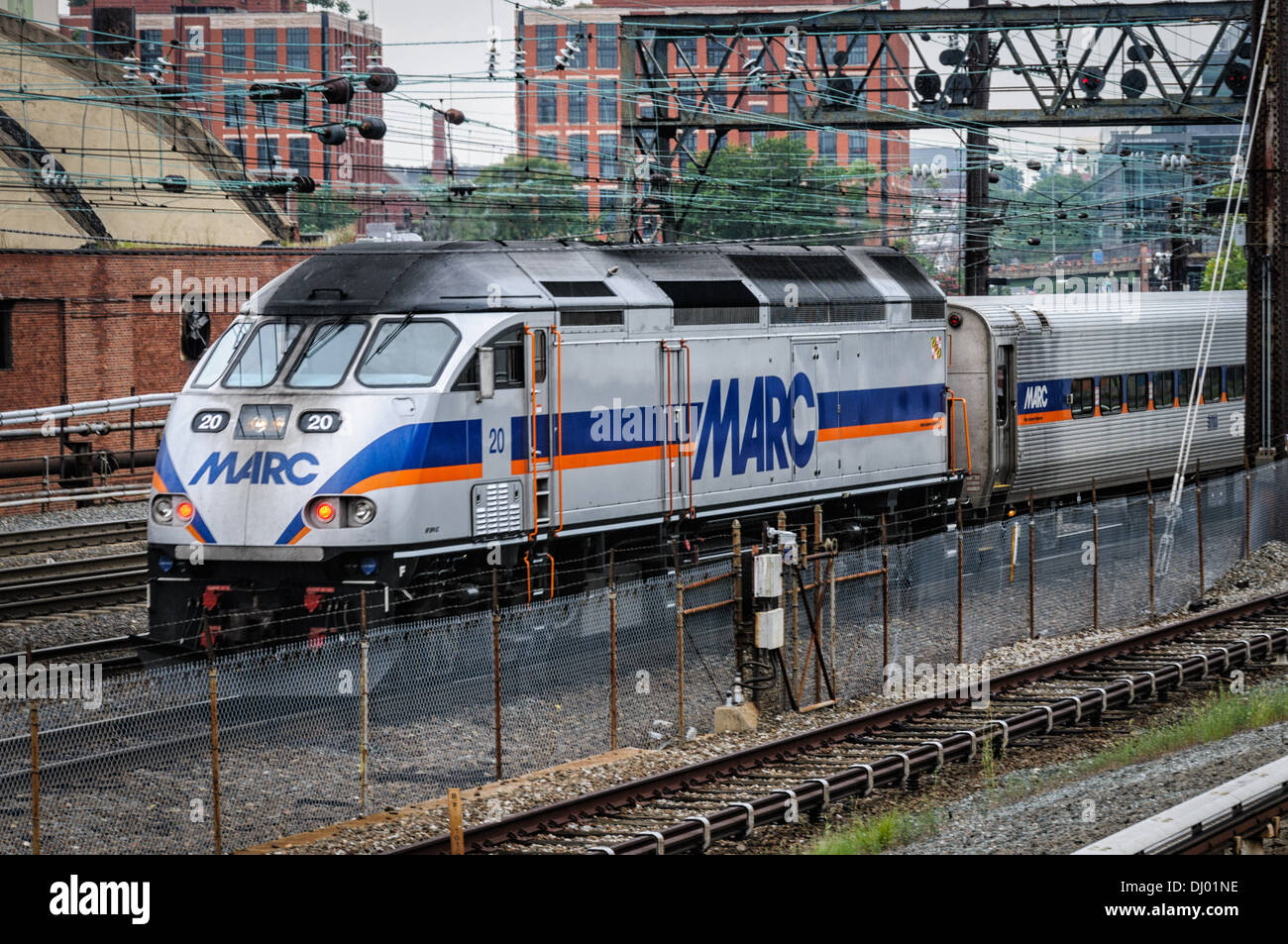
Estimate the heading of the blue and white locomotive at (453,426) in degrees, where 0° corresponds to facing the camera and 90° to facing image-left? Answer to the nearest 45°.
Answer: approximately 45°

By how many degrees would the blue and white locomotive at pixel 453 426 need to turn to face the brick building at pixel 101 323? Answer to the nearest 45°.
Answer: approximately 135° to its right

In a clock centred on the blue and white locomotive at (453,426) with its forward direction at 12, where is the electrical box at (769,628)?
The electrical box is roughly at 8 o'clock from the blue and white locomotive.
